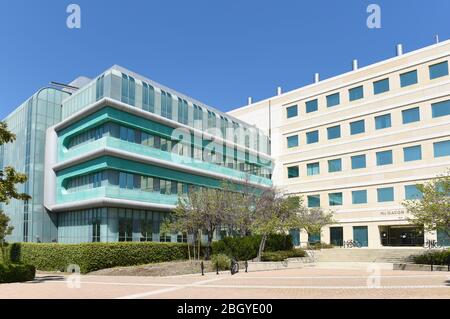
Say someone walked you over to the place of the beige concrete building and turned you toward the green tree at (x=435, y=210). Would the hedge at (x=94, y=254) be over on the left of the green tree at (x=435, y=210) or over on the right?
right

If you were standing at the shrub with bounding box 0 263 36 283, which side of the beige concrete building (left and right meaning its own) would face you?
front

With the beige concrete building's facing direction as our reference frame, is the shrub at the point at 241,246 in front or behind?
in front

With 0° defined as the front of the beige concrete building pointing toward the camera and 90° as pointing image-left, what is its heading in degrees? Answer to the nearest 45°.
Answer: approximately 45°

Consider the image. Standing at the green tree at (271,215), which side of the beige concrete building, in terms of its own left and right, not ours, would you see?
front

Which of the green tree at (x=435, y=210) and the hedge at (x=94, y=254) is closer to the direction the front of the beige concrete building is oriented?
the hedge

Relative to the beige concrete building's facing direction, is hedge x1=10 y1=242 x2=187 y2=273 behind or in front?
in front

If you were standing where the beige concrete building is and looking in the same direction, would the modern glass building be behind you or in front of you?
in front

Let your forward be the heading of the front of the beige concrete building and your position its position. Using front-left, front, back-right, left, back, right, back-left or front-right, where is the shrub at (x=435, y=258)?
front-left

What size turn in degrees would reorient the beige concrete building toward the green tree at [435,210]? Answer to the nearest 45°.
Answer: approximately 45° to its left
